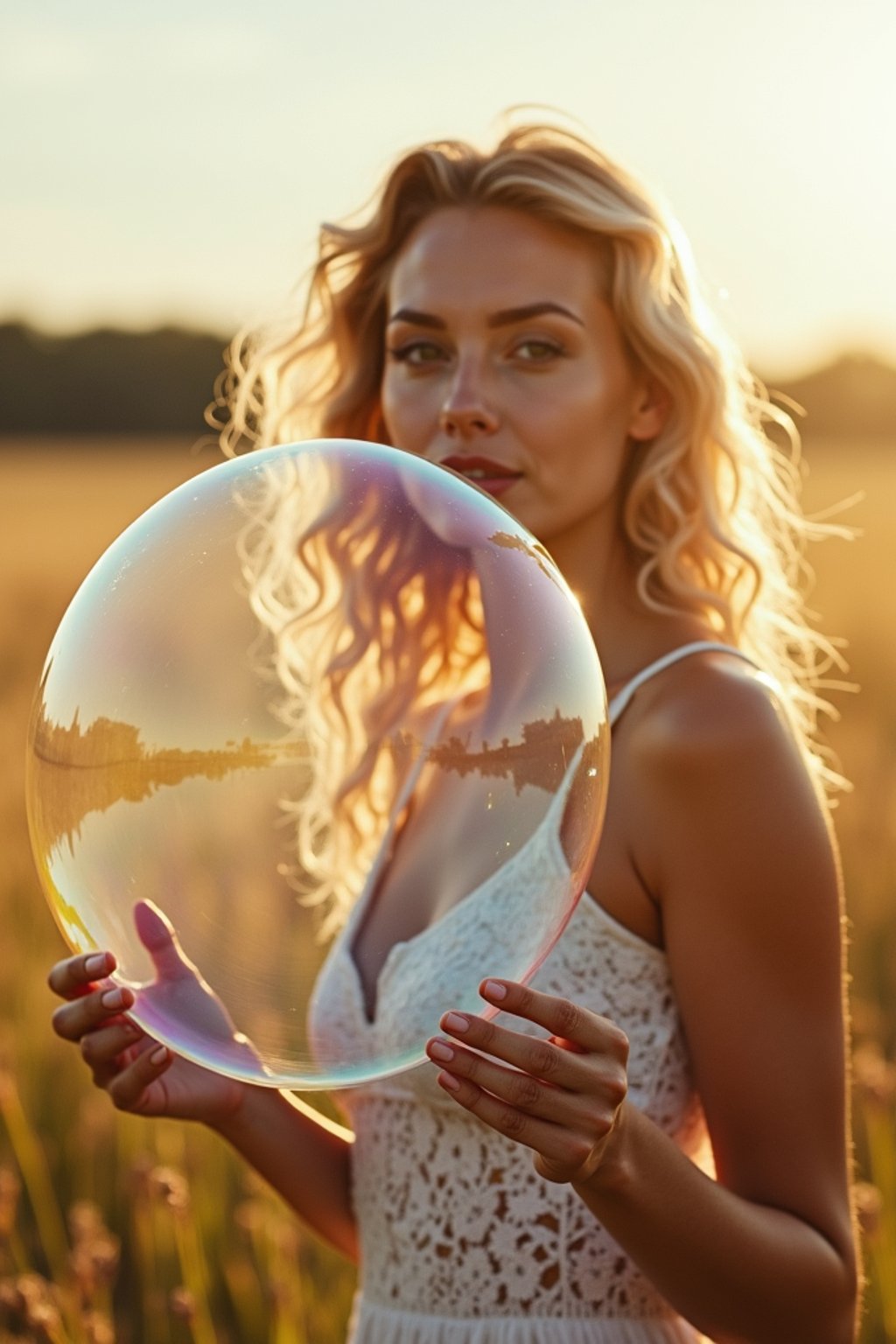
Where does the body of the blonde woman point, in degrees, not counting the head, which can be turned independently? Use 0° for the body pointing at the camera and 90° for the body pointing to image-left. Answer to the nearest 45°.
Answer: approximately 45°
